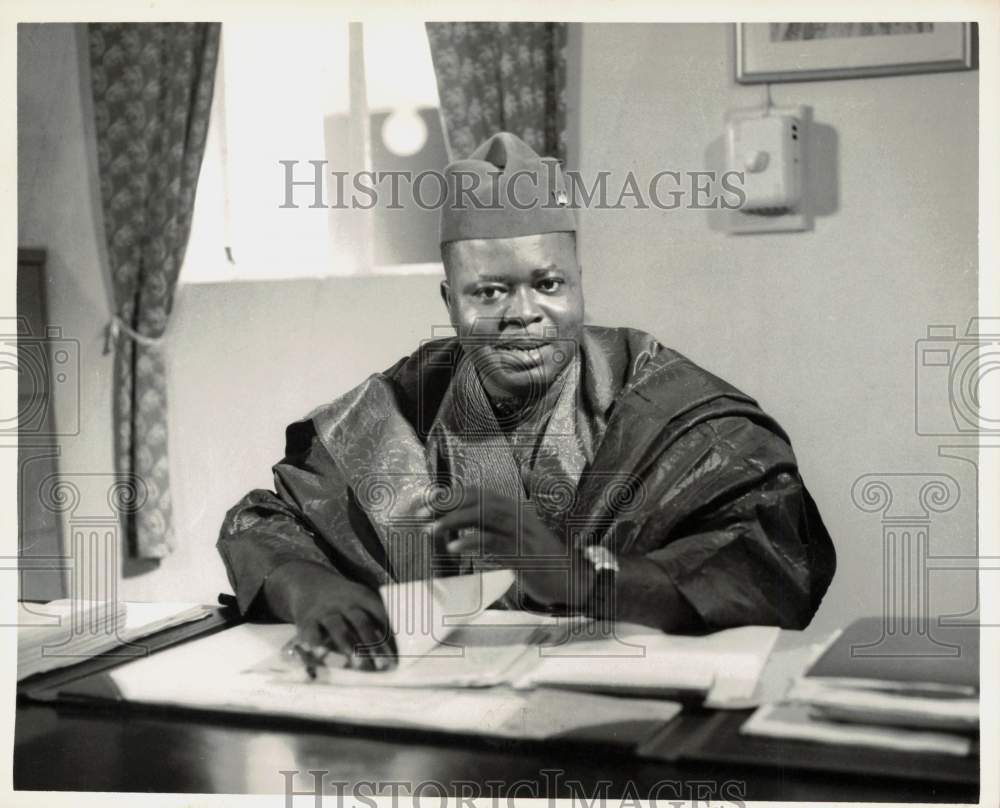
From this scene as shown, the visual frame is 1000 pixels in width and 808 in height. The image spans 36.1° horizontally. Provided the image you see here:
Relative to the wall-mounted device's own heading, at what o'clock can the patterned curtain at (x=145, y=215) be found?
The patterned curtain is roughly at 3 o'clock from the wall-mounted device.

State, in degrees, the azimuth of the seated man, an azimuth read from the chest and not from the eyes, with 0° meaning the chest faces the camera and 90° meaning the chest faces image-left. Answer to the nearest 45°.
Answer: approximately 0°

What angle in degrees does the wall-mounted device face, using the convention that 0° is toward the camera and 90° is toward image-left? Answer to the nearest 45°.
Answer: approximately 0°
